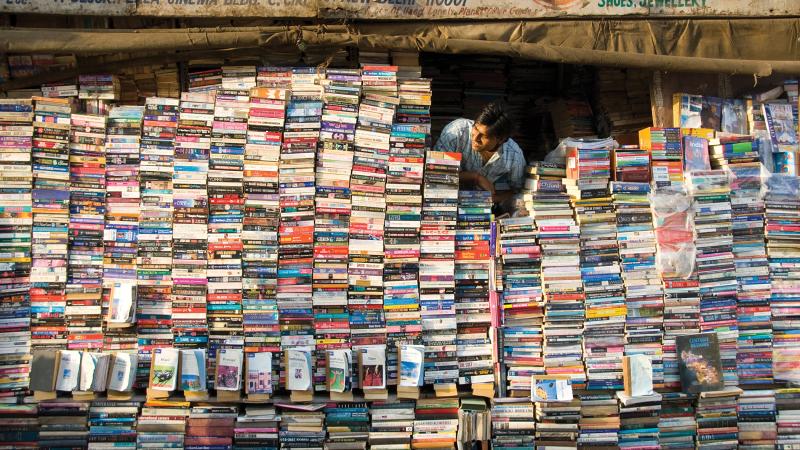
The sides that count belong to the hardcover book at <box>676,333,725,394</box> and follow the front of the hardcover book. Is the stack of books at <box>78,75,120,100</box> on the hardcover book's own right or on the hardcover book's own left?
on the hardcover book's own right

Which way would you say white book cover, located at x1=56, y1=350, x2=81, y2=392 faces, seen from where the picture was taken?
facing the viewer

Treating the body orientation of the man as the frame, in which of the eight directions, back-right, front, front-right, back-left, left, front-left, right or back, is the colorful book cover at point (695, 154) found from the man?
back-left

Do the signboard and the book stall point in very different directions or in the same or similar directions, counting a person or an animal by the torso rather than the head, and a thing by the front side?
same or similar directions

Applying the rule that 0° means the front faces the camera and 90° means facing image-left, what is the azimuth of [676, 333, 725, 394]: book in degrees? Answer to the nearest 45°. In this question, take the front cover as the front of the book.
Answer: approximately 0°

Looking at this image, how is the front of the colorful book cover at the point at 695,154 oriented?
toward the camera

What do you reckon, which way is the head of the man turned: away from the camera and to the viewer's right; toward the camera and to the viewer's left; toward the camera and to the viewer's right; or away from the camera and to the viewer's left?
toward the camera and to the viewer's left

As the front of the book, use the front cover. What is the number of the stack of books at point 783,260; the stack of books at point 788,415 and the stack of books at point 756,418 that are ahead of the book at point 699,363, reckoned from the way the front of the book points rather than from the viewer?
0

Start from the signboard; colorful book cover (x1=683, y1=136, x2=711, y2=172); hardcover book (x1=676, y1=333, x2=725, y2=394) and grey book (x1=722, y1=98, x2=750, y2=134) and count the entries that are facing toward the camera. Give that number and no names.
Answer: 4
